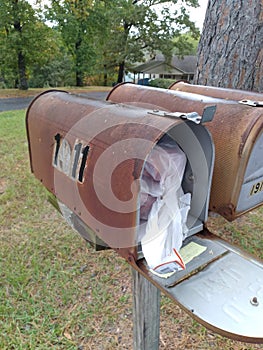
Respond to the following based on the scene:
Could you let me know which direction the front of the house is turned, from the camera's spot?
facing the viewer

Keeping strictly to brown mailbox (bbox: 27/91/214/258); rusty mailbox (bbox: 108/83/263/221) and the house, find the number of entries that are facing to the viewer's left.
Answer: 0

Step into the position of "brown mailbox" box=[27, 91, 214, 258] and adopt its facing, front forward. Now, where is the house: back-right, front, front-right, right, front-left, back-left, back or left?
back-left

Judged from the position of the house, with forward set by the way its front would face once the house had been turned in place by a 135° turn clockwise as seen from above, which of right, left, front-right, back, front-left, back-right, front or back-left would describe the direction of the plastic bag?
back-left

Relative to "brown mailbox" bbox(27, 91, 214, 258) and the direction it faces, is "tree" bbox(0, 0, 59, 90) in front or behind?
behind

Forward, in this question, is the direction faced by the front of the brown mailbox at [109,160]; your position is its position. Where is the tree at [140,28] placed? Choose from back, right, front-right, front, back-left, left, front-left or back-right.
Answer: back-left

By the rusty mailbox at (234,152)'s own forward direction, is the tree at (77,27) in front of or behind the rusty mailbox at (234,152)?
behind

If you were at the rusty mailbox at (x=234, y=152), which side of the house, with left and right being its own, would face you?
front

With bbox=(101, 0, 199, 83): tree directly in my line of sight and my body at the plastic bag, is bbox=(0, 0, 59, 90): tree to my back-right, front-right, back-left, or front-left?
front-left

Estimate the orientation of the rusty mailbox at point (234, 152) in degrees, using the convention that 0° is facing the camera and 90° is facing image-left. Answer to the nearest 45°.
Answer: approximately 315°

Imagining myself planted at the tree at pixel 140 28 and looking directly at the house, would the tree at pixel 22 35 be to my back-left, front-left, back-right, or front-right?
back-left

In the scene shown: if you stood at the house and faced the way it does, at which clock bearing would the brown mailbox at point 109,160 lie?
The brown mailbox is roughly at 12 o'clock from the house.
